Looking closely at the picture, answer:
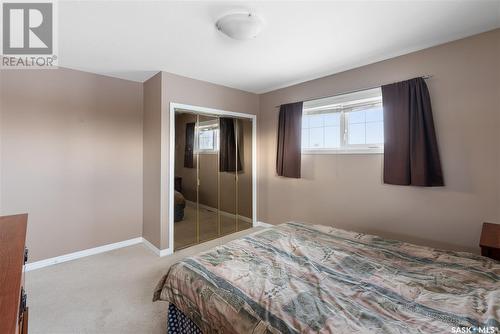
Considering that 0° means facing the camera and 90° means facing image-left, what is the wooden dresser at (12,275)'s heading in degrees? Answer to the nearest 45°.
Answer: approximately 270°

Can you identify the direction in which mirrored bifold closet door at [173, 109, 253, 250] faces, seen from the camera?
facing the viewer and to the right of the viewer

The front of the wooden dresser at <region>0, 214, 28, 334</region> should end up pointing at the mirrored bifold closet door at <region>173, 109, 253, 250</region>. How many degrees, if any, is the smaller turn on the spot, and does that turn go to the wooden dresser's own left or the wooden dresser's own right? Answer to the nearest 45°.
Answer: approximately 45° to the wooden dresser's own left

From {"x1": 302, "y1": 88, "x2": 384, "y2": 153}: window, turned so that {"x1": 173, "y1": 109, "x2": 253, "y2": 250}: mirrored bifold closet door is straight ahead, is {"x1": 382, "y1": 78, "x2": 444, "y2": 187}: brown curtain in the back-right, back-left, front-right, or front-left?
back-left

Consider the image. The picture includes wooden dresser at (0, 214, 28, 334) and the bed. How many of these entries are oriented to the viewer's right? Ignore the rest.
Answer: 1

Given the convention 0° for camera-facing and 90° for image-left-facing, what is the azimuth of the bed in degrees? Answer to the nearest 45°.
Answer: approximately 135°

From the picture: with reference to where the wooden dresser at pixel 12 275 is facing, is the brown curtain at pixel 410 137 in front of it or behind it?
in front

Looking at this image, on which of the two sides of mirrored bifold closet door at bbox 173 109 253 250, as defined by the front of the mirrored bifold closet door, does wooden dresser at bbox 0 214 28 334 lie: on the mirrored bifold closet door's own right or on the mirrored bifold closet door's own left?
on the mirrored bifold closet door's own right

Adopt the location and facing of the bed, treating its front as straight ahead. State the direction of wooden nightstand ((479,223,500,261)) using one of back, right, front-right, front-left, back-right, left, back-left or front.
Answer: right
